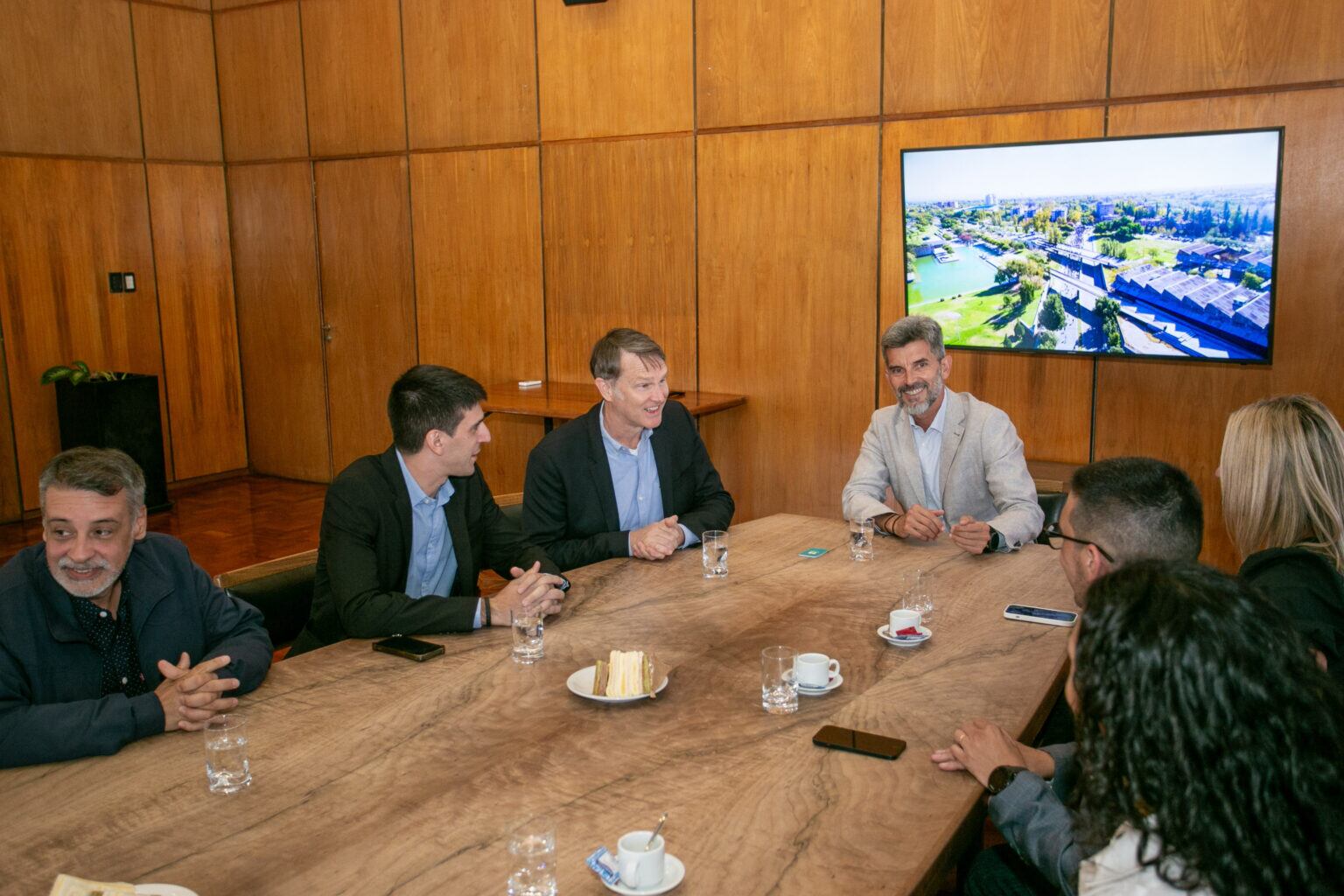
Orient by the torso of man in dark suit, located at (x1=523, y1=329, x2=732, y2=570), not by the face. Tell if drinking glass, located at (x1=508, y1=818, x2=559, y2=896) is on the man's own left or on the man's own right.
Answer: on the man's own right

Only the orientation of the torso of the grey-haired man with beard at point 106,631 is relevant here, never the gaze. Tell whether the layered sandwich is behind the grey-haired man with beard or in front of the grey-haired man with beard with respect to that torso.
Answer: in front

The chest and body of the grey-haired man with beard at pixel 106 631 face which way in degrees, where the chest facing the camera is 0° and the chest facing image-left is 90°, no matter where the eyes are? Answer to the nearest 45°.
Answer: approximately 315°

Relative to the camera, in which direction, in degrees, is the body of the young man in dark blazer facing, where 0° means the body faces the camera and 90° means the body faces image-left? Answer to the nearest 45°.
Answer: approximately 315°

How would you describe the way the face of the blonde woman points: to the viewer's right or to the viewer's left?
to the viewer's left

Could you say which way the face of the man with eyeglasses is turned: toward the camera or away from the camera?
away from the camera

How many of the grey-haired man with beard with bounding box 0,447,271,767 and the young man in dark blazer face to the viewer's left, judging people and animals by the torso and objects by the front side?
0

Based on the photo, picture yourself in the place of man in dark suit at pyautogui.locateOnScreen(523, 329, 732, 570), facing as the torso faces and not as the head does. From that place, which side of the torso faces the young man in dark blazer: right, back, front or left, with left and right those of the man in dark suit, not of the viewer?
right

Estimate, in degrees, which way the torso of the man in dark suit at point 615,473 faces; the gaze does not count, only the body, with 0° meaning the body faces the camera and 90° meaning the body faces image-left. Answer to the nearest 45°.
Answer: approximately 315°
